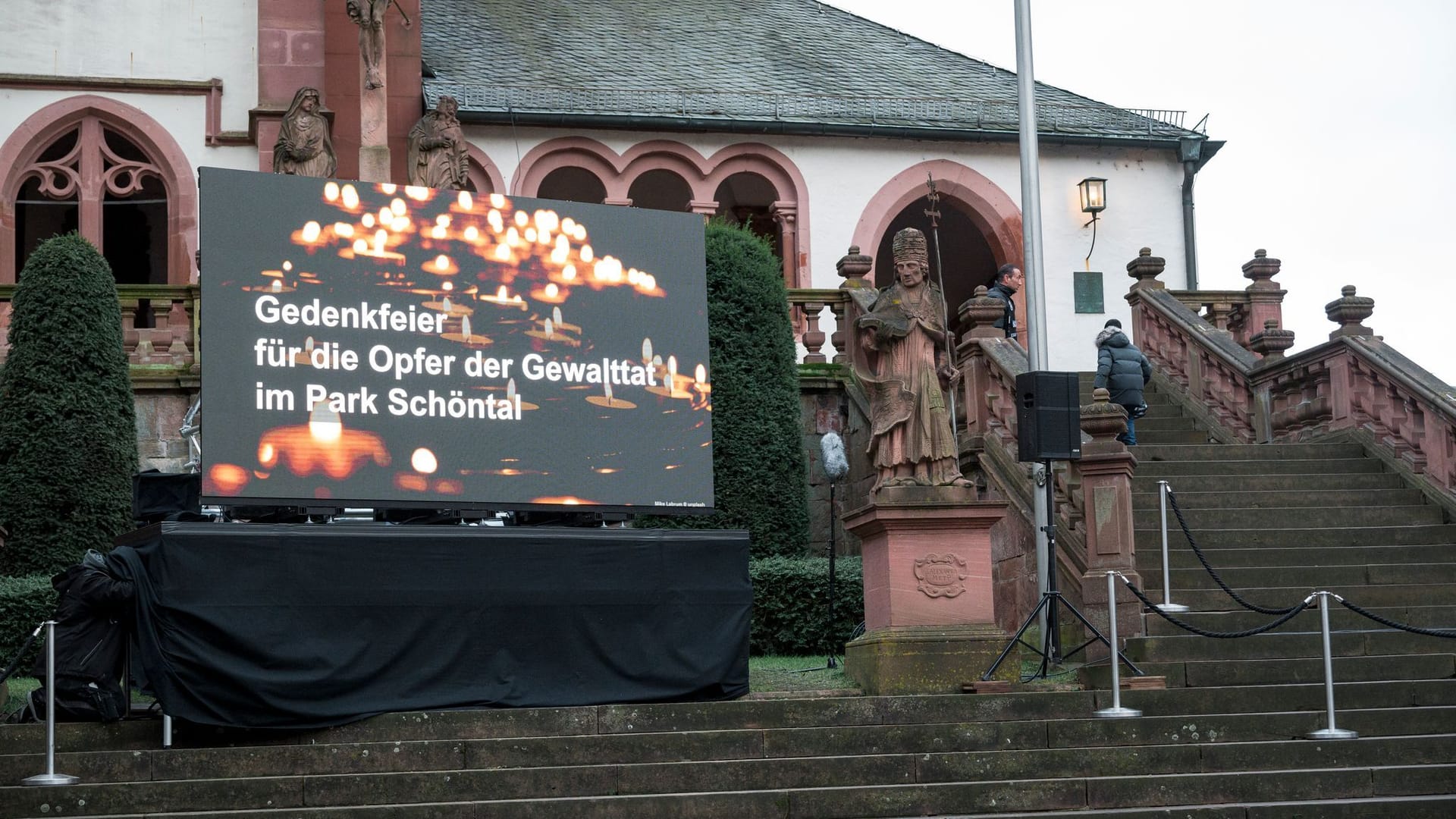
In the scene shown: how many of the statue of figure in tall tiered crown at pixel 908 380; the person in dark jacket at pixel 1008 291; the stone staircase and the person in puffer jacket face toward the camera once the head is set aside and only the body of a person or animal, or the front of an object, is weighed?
2

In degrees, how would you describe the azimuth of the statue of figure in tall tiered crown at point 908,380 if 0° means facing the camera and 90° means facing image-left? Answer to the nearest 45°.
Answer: approximately 0°

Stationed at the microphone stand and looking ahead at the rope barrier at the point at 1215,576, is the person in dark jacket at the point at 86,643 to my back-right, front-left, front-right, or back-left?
back-right

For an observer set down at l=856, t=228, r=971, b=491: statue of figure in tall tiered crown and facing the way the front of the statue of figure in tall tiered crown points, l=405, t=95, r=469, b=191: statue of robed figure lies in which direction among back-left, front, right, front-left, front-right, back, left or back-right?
back-right
